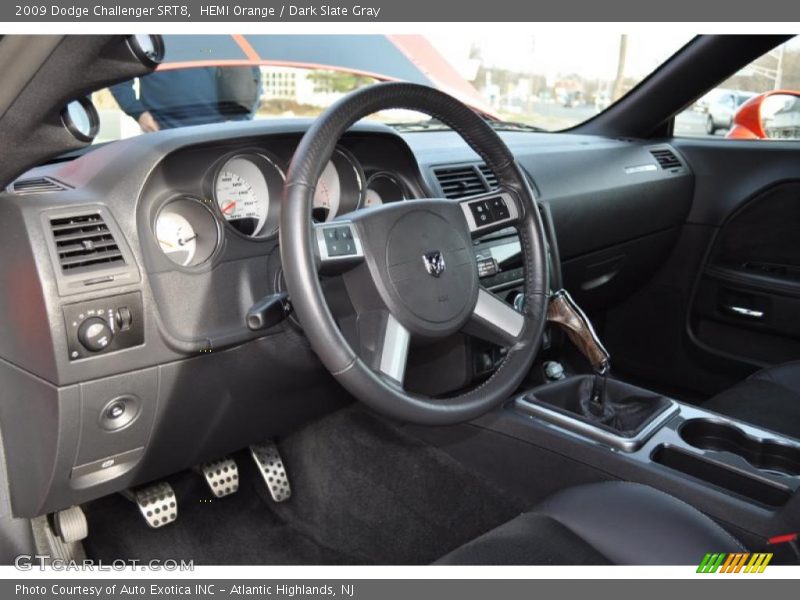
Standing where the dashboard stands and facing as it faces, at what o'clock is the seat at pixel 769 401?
The seat is roughly at 10 o'clock from the dashboard.

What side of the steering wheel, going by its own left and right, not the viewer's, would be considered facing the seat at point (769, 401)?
left

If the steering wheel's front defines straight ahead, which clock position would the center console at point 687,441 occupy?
The center console is roughly at 10 o'clock from the steering wheel.

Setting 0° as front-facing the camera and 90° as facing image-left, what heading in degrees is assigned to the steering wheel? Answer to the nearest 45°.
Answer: approximately 315°
